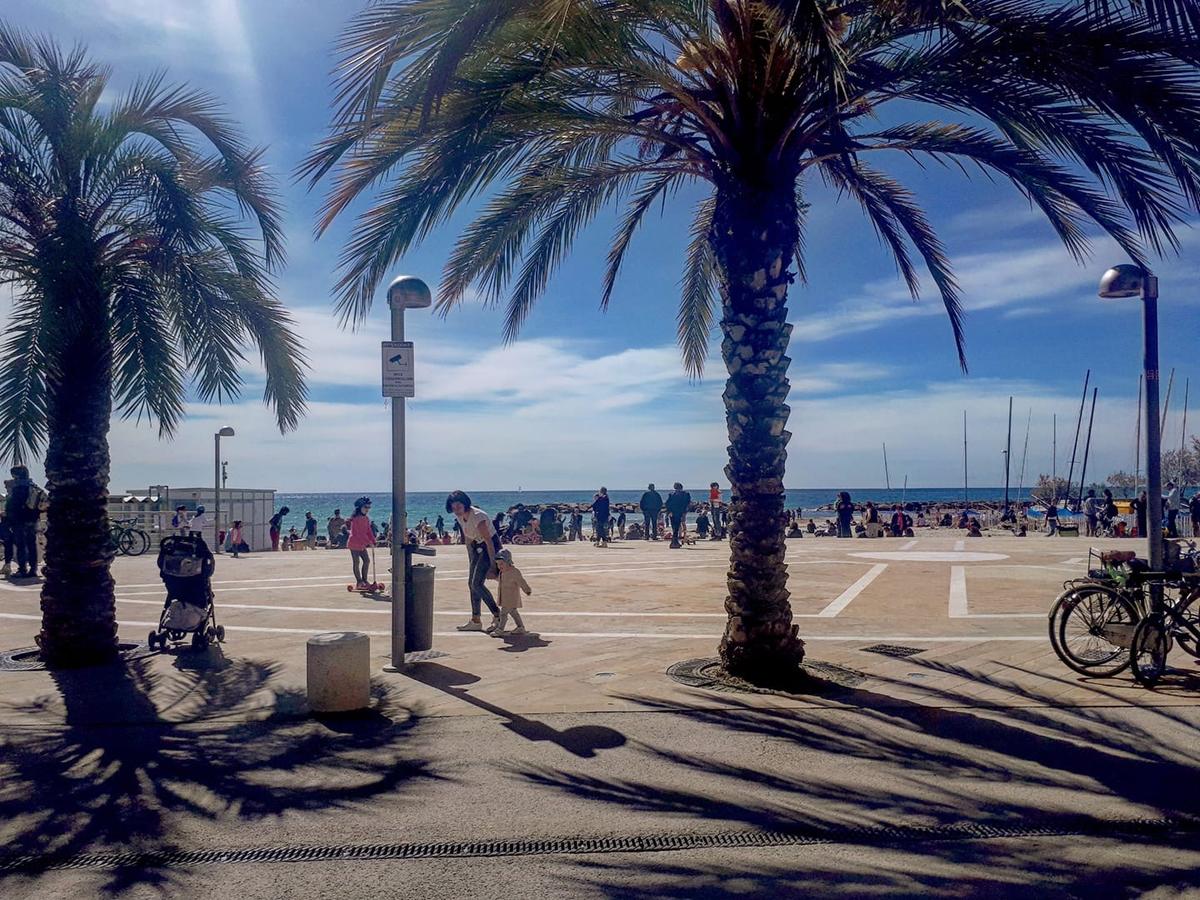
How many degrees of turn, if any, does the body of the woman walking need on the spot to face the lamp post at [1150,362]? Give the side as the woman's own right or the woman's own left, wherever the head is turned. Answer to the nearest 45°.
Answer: approximately 90° to the woman's own left

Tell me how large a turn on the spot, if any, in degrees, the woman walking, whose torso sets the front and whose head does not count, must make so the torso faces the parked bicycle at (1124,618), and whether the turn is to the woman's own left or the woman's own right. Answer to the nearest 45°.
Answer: approximately 90° to the woman's own left

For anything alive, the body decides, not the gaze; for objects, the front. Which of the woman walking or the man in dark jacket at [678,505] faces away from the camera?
the man in dark jacket

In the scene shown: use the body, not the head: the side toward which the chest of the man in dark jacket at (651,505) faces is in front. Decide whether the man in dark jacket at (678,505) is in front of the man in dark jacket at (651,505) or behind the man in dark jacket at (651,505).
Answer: behind

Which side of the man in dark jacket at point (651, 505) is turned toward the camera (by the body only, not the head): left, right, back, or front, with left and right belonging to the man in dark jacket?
back

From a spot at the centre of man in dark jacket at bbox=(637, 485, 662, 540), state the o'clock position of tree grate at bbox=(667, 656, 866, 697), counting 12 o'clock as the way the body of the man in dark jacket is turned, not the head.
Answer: The tree grate is roughly at 6 o'clock from the man in dark jacket.

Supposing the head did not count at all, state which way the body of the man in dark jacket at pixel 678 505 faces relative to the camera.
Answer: away from the camera

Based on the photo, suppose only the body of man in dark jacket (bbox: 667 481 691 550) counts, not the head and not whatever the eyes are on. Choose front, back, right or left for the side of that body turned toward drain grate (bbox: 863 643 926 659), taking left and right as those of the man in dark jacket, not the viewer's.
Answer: back

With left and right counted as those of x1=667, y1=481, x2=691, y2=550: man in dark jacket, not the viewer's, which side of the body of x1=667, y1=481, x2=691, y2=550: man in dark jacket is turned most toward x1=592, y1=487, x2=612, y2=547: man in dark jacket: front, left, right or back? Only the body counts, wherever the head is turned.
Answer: left

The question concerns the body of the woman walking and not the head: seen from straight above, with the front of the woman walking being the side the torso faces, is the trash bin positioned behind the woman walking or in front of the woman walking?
in front
